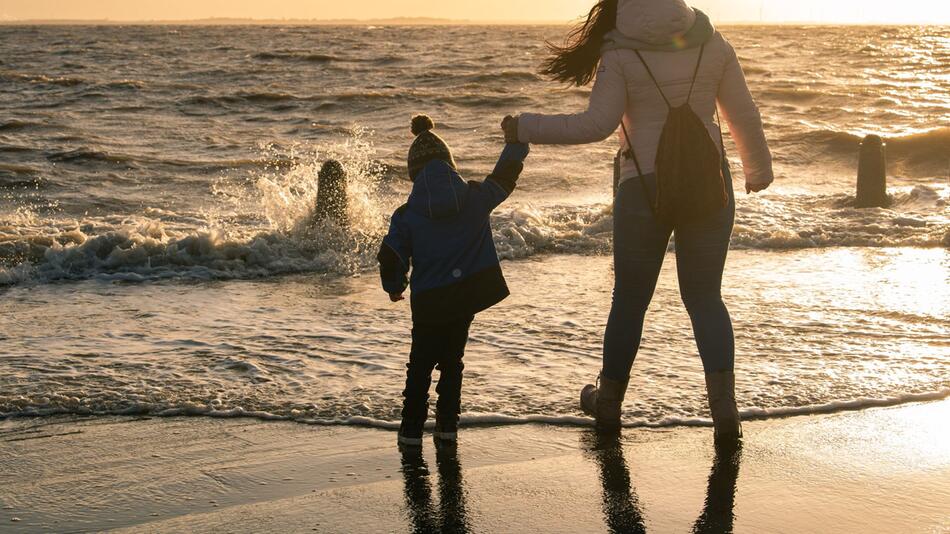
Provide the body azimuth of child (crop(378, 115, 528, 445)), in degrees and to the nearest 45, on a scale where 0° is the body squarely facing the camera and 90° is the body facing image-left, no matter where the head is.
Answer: approximately 180°

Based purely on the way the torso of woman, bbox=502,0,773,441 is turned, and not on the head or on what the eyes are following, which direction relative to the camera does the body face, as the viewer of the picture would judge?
away from the camera

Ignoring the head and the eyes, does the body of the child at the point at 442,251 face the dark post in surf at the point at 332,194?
yes

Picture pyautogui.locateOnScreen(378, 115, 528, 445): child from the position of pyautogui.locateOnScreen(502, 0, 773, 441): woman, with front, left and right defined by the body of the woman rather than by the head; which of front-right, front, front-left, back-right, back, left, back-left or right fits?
left

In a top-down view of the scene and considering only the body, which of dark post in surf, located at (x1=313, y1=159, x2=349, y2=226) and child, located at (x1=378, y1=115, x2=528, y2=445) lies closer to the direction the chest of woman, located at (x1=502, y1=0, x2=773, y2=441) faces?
the dark post in surf

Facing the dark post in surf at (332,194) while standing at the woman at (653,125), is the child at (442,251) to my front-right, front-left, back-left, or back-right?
front-left

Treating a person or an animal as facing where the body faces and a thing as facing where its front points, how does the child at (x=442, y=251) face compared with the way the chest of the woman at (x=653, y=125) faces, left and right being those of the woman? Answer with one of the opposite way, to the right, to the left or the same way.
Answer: the same way

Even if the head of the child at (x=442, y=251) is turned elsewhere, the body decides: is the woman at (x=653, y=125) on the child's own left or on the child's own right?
on the child's own right

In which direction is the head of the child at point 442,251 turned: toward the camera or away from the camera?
away from the camera

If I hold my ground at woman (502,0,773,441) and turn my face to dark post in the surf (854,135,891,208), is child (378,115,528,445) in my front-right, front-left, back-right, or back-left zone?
back-left

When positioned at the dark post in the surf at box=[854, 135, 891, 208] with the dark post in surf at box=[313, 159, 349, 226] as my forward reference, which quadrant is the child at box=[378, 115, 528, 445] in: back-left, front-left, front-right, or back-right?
front-left

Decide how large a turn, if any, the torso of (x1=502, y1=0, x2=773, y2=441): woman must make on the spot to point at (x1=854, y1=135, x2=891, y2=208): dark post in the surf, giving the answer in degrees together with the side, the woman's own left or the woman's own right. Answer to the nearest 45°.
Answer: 0° — they already face them

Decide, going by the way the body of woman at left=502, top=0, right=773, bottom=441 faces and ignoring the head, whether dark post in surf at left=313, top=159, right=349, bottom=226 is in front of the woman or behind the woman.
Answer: in front
